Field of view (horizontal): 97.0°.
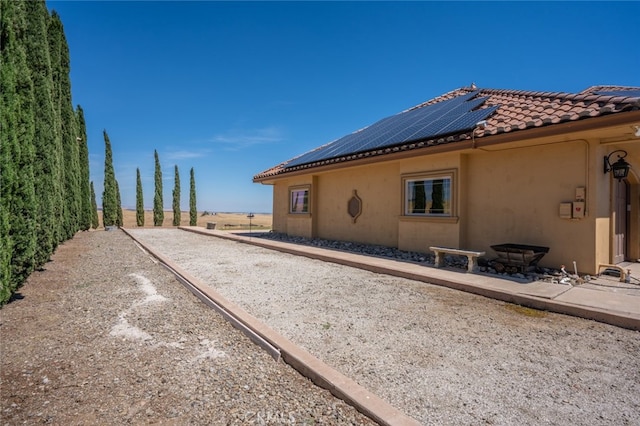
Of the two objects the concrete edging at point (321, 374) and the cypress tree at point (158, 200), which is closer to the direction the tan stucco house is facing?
the concrete edging

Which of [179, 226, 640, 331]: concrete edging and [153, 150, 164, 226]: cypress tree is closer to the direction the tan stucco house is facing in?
the concrete edging

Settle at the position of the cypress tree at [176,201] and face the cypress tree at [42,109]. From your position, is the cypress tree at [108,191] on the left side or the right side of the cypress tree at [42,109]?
right
